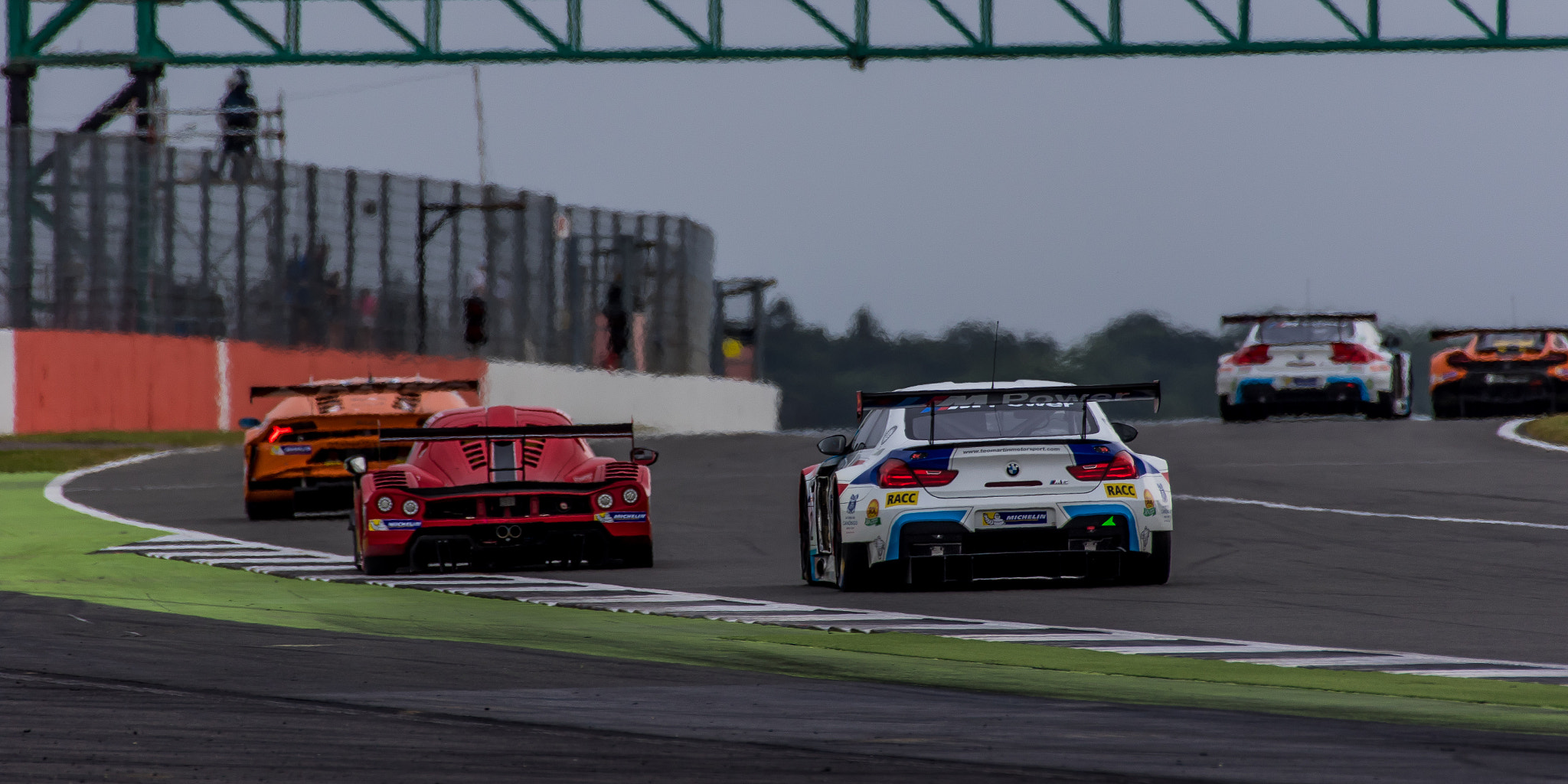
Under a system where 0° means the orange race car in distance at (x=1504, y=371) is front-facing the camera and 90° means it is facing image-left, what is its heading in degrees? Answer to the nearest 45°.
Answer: approximately 180°

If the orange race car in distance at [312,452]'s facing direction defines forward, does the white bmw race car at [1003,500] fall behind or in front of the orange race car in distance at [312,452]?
behind

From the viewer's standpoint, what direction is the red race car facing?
away from the camera

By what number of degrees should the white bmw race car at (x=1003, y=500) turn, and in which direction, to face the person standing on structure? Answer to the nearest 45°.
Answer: approximately 45° to its left

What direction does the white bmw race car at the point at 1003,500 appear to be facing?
away from the camera

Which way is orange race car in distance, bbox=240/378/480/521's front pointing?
away from the camera

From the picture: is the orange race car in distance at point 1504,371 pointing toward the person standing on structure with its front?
no

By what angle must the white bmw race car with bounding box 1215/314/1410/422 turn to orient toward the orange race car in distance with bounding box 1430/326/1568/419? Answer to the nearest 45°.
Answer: approximately 45° to its right

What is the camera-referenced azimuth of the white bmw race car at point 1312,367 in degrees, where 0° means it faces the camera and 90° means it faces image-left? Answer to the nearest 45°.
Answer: approximately 180°

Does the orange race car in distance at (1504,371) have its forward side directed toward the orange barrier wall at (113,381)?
no

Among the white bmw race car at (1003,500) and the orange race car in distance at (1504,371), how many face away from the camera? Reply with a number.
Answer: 2

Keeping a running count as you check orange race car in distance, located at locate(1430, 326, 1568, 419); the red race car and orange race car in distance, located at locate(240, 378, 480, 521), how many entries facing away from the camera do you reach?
3

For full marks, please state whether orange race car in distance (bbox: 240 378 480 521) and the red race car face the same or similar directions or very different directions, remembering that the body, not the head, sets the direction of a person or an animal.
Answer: same or similar directions

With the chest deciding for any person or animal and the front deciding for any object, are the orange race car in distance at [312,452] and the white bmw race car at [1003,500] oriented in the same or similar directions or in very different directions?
same or similar directions

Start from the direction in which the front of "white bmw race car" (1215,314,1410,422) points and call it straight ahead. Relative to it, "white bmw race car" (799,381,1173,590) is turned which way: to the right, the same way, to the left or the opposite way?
the same way

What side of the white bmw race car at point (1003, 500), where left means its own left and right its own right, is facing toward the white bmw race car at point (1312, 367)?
front

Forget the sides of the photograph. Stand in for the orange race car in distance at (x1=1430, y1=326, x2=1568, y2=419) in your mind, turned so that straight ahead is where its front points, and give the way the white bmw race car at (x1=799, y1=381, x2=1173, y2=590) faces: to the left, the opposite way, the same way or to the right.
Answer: the same way

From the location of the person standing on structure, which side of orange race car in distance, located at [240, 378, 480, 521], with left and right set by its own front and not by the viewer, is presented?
front
